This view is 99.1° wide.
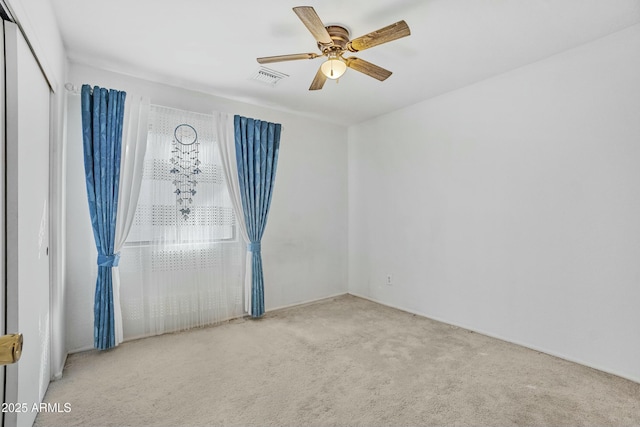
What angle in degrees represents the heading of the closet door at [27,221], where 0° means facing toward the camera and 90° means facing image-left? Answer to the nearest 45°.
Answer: approximately 270°

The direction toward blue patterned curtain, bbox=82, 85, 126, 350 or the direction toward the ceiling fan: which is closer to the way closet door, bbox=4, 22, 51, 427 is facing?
the ceiling fan

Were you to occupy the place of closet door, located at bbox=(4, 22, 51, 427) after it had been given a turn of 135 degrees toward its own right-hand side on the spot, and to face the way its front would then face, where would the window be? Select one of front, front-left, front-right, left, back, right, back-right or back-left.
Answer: back

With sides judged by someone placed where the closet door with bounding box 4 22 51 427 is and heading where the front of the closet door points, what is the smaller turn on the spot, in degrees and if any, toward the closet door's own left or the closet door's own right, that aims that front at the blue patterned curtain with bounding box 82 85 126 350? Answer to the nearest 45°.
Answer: approximately 45° to the closet door's own left

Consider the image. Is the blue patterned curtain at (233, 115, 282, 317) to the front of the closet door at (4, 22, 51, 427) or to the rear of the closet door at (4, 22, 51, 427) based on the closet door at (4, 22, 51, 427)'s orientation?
to the front

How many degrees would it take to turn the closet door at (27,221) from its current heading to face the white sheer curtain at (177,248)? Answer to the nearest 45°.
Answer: approximately 45° to its left

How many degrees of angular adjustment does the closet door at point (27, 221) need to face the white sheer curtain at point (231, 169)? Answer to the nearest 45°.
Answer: approximately 45° to its left
